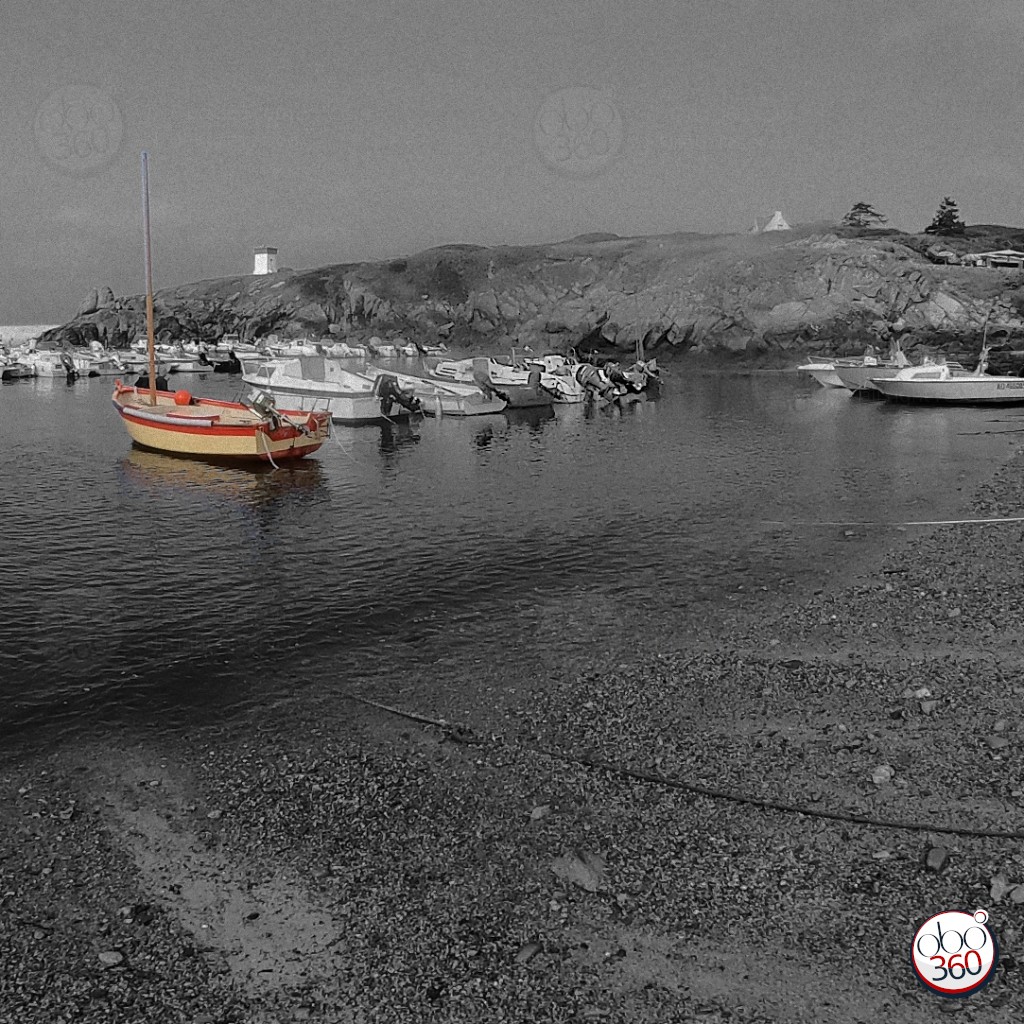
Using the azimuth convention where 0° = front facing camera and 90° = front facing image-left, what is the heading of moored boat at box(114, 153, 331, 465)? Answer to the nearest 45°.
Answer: approximately 135°

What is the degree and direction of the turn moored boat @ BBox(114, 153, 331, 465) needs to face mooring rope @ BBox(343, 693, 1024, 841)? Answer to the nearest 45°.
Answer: approximately 135° to its left

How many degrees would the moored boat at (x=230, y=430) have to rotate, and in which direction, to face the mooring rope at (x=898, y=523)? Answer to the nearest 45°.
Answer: approximately 180°

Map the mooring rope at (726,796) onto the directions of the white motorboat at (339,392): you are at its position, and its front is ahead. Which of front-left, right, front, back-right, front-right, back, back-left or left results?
back-left

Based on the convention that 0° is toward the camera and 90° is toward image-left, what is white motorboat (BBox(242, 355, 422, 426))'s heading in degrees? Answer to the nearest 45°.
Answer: approximately 135°

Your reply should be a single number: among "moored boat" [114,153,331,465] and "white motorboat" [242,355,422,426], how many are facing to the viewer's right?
0
